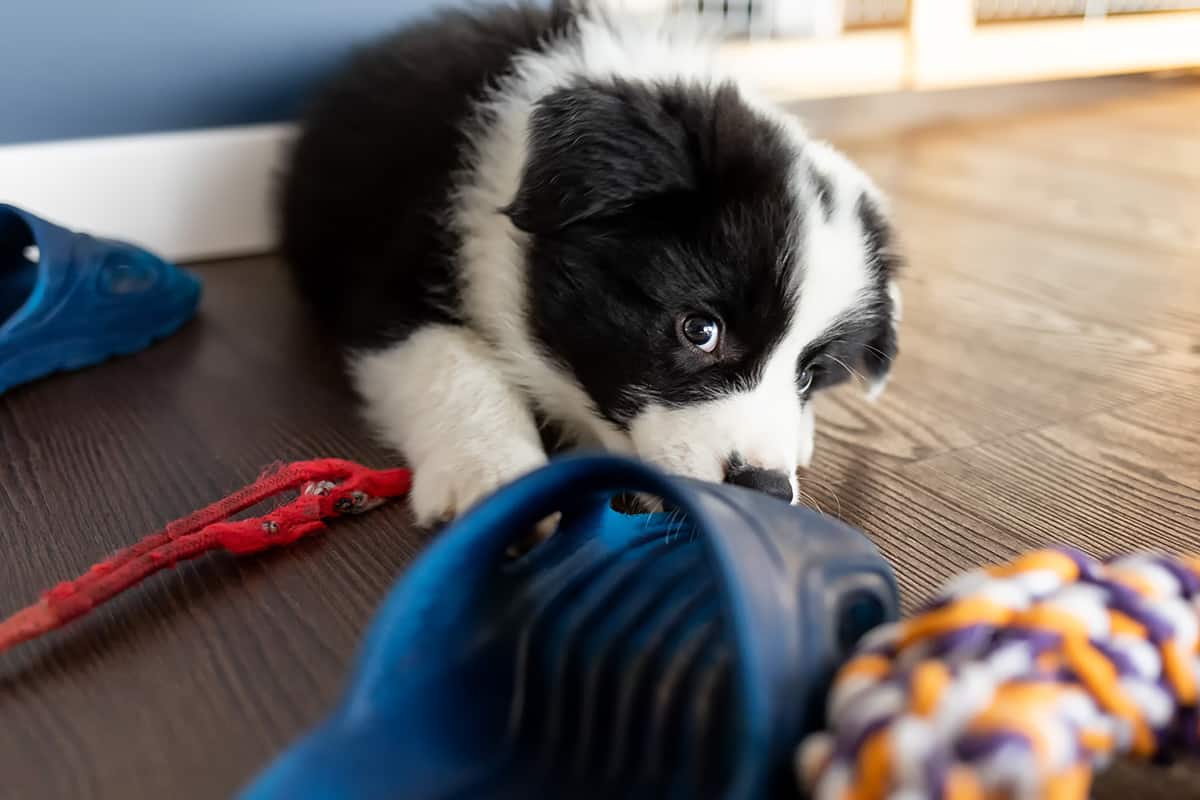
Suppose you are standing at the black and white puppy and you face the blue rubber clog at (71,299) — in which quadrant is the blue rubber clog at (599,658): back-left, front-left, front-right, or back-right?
back-left

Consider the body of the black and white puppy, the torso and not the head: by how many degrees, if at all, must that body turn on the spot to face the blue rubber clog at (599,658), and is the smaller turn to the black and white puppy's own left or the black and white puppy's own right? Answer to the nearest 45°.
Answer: approximately 45° to the black and white puppy's own right

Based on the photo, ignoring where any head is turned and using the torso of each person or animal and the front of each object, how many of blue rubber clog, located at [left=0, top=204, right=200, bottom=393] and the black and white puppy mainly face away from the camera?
0

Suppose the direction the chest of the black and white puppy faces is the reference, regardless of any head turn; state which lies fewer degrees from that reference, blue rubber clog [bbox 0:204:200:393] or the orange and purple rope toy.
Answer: the orange and purple rope toy

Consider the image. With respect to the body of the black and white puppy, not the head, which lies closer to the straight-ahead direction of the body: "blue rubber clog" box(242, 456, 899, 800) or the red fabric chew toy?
the blue rubber clog

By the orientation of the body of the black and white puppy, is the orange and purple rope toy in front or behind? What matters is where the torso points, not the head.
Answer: in front

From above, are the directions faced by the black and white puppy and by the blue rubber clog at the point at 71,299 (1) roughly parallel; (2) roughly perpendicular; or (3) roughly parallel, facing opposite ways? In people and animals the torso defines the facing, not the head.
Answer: roughly perpendicular
